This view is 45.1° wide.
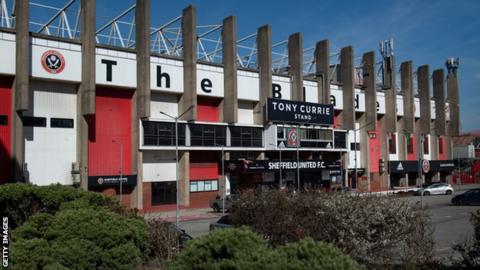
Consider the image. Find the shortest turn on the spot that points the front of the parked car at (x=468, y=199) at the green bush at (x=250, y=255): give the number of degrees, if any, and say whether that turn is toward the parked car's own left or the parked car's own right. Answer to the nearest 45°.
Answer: approximately 90° to the parked car's own left

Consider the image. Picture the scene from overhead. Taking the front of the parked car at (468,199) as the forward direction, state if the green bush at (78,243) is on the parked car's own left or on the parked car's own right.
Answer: on the parked car's own left

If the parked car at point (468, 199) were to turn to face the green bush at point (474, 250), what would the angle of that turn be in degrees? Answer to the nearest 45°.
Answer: approximately 90° to its left

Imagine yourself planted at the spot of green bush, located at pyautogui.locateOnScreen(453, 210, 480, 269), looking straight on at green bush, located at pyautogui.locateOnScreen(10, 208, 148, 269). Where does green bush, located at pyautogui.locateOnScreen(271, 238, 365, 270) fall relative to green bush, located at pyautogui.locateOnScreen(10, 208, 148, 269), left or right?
left

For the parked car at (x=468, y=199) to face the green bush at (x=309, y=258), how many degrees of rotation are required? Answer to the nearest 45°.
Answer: approximately 90° to its left

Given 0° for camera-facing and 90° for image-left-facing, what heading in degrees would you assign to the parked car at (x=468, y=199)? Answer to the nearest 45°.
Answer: approximately 90°
